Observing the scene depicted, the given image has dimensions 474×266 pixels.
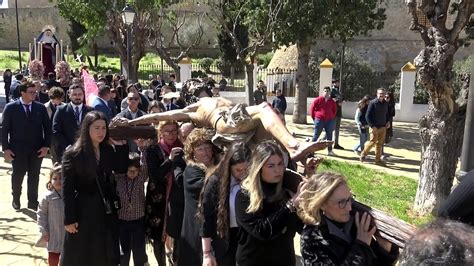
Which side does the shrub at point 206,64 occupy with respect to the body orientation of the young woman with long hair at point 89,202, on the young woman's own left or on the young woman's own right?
on the young woman's own left

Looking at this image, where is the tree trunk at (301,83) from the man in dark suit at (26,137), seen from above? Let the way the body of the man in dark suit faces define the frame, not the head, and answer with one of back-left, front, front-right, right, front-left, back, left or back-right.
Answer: back-left

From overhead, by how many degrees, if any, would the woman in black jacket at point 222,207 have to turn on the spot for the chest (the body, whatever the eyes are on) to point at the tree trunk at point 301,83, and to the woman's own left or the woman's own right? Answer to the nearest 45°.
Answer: approximately 135° to the woman's own left

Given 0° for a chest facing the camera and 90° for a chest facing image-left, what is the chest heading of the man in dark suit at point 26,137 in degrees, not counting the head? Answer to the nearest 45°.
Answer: approximately 0°

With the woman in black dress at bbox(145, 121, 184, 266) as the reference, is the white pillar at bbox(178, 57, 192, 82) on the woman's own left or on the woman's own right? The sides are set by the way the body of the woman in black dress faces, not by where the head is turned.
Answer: on the woman's own left

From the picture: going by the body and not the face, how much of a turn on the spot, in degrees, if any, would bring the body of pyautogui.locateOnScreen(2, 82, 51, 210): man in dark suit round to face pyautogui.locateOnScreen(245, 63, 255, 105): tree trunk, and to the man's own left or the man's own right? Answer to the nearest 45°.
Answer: approximately 135° to the man's own left

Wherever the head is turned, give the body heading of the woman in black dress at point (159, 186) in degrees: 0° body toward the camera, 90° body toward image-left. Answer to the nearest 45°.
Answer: approximately 315°

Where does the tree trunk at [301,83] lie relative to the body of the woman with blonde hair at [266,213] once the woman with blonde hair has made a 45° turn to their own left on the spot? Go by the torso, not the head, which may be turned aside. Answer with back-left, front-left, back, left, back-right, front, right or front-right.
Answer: left
